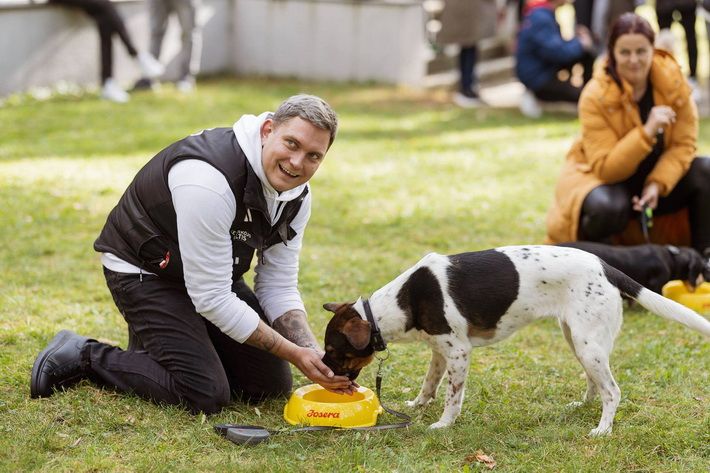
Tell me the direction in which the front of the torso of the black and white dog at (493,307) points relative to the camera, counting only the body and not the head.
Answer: to the viewer's left

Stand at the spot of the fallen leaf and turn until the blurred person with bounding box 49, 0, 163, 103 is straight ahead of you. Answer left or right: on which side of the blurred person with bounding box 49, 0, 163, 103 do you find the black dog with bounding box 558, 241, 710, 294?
right

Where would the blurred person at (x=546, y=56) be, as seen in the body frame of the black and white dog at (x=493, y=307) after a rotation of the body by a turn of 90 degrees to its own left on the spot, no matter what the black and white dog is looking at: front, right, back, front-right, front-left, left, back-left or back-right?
back

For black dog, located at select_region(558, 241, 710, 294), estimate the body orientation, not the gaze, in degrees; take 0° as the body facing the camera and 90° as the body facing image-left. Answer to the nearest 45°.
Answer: approximately 270°

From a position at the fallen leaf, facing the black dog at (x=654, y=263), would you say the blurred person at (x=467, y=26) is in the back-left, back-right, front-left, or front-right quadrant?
front-left

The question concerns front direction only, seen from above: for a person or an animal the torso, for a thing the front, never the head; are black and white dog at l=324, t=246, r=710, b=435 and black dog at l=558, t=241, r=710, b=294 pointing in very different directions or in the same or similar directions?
very different directions
